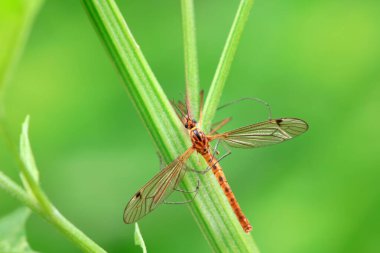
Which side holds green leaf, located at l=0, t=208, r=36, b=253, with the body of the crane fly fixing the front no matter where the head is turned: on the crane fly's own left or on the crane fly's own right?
on the crane fly's own left

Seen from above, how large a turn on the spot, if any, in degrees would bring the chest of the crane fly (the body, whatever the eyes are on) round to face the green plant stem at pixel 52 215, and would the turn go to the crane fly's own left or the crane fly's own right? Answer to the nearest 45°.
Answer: approximately 90° to the crane fly's own left

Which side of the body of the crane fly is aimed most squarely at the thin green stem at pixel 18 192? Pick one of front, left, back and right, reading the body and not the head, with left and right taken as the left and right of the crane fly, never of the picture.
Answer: left

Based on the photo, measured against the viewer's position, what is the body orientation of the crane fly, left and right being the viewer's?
facing away from the viewer and to the left of the viewer
